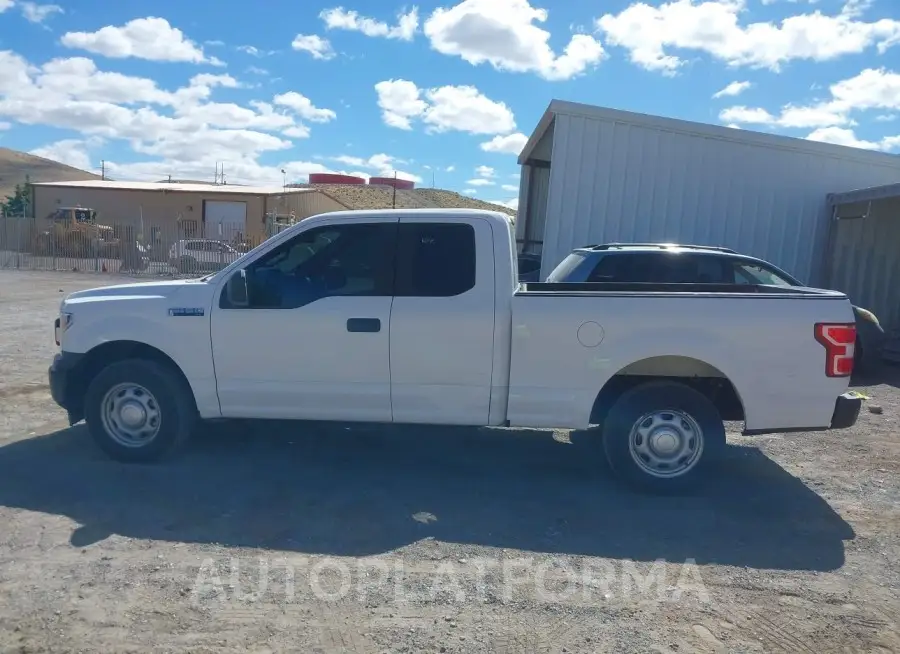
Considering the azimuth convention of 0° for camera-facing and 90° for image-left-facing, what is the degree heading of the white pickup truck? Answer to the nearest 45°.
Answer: approximately 90°

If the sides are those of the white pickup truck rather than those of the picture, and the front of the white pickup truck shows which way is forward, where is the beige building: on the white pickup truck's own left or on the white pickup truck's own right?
on the white pickup truck's own right

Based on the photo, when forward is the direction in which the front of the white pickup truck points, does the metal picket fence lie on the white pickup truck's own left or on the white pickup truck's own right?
on the white pickup truck's own right

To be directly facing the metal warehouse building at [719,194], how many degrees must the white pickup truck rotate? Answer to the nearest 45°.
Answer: approximately 135° to its right

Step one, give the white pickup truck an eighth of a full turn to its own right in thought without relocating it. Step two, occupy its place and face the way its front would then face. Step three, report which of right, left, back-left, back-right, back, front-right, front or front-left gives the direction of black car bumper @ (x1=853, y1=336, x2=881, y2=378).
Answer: right

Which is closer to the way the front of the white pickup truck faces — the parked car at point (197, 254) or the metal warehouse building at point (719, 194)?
the parked car

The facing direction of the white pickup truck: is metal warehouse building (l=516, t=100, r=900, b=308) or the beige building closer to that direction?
the beige building

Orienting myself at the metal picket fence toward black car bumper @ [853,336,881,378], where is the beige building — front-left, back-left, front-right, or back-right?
back-left
